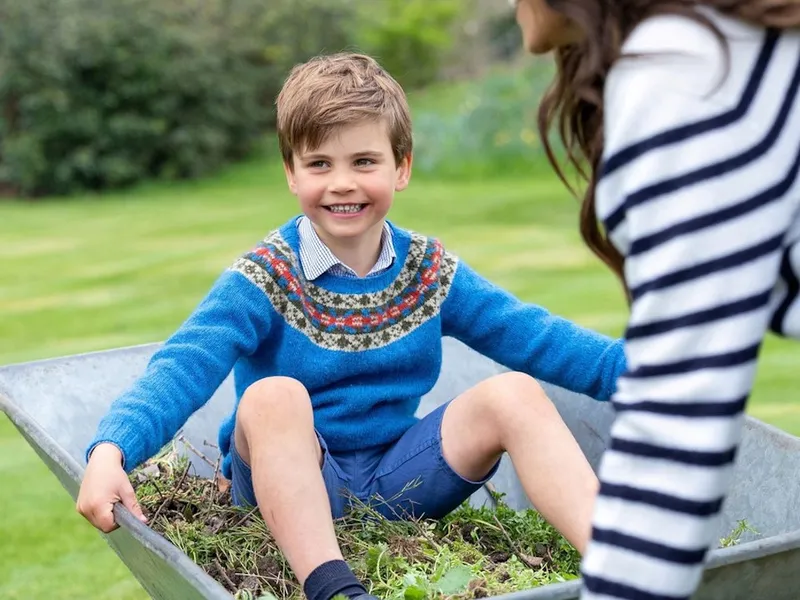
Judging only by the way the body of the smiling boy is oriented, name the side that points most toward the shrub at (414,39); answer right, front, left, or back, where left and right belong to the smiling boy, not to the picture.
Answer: back

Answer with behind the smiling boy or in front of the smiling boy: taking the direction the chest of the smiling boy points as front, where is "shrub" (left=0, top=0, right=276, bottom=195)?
behind

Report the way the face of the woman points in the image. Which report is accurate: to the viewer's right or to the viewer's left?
to the viewer's left

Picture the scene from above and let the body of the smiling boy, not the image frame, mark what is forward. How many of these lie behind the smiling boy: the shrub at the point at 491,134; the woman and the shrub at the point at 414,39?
2

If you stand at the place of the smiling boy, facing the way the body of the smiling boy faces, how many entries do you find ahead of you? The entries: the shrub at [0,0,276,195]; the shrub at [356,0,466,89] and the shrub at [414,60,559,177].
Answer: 0

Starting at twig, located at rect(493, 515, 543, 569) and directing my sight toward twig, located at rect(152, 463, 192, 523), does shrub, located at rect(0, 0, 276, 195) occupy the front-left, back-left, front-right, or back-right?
front-right

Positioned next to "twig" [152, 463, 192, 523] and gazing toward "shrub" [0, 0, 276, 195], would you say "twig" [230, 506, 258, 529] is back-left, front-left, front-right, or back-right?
back-right

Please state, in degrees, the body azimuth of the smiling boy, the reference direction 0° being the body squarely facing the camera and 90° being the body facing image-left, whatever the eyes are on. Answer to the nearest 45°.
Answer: approximately 0°
